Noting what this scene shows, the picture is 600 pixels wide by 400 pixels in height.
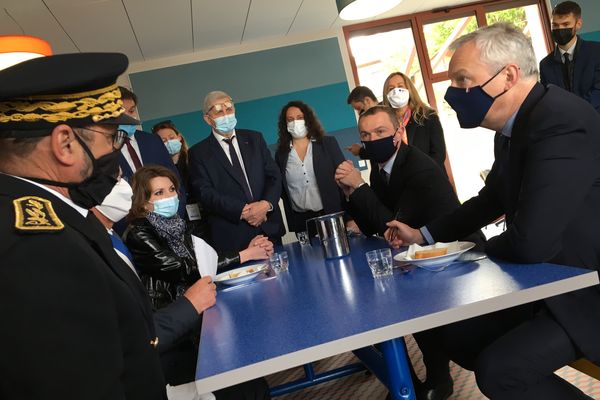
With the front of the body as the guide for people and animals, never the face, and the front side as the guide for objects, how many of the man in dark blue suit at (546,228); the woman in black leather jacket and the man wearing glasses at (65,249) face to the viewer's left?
1

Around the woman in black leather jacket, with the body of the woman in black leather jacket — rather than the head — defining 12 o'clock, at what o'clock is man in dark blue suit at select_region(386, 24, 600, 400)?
The man in dark blue suit is roughly at 12 o'clock from the woman in black leather jacket.

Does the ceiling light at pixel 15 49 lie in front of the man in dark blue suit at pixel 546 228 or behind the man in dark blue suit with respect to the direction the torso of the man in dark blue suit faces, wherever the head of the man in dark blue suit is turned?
in front

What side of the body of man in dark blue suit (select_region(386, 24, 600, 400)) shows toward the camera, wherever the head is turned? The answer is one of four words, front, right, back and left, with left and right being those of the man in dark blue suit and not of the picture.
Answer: left

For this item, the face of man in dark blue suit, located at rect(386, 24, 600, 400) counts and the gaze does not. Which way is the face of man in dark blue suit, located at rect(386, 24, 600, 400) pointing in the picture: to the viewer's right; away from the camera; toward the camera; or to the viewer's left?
to the viewer's left

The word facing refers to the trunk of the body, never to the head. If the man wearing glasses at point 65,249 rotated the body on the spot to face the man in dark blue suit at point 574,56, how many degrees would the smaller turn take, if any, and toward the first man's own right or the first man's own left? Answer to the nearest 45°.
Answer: approximately 45° to the first man's own left

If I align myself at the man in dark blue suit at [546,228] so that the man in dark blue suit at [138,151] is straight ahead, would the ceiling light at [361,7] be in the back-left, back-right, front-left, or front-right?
front-right

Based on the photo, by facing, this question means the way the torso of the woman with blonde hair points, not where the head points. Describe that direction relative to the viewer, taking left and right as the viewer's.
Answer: facing the viewer and to the left of the viewer

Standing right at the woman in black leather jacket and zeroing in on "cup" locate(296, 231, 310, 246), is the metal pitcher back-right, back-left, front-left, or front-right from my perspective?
front-right

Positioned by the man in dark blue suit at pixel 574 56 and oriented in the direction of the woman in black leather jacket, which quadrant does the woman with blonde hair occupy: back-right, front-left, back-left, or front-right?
front-right

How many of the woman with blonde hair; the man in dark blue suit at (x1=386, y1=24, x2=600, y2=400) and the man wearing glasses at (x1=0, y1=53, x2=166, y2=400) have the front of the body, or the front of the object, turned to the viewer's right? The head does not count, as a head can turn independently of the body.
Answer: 1

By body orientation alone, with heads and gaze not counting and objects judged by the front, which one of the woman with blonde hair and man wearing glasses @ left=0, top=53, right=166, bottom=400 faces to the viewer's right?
the man wearing glasses

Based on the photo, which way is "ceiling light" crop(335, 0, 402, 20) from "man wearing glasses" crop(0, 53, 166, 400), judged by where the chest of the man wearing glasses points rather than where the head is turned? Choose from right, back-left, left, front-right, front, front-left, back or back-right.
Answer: front-left

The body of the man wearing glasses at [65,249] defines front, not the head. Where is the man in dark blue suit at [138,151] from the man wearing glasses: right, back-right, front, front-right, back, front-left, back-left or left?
left

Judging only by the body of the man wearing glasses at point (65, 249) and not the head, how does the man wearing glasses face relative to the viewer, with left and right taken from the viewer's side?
facing to the right of the viewer

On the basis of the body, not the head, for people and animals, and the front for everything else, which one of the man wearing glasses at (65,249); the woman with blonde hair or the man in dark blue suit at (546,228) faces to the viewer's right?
the man wearing glasses
